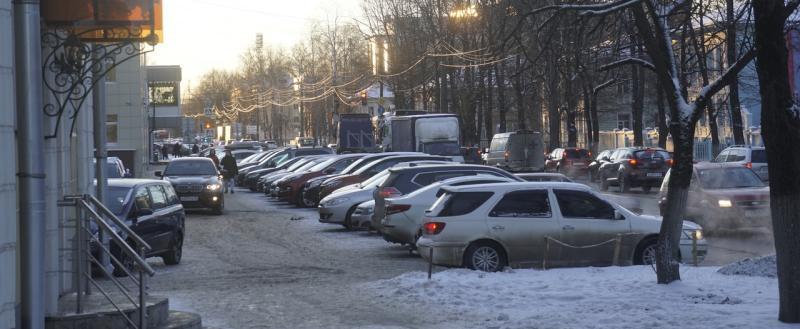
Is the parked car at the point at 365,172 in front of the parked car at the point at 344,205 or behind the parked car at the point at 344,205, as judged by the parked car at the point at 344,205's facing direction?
behind

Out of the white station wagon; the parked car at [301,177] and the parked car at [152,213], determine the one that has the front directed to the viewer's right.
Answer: the white station wagon

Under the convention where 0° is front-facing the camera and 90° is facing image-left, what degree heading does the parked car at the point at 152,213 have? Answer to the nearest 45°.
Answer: approximately 45°

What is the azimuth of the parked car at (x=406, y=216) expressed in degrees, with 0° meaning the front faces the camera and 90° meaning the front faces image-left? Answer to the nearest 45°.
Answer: approximately 225°

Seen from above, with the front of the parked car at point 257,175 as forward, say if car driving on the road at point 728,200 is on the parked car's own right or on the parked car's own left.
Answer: on the parked car's own left

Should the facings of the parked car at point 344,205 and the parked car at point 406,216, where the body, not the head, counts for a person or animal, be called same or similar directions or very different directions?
very different directions
